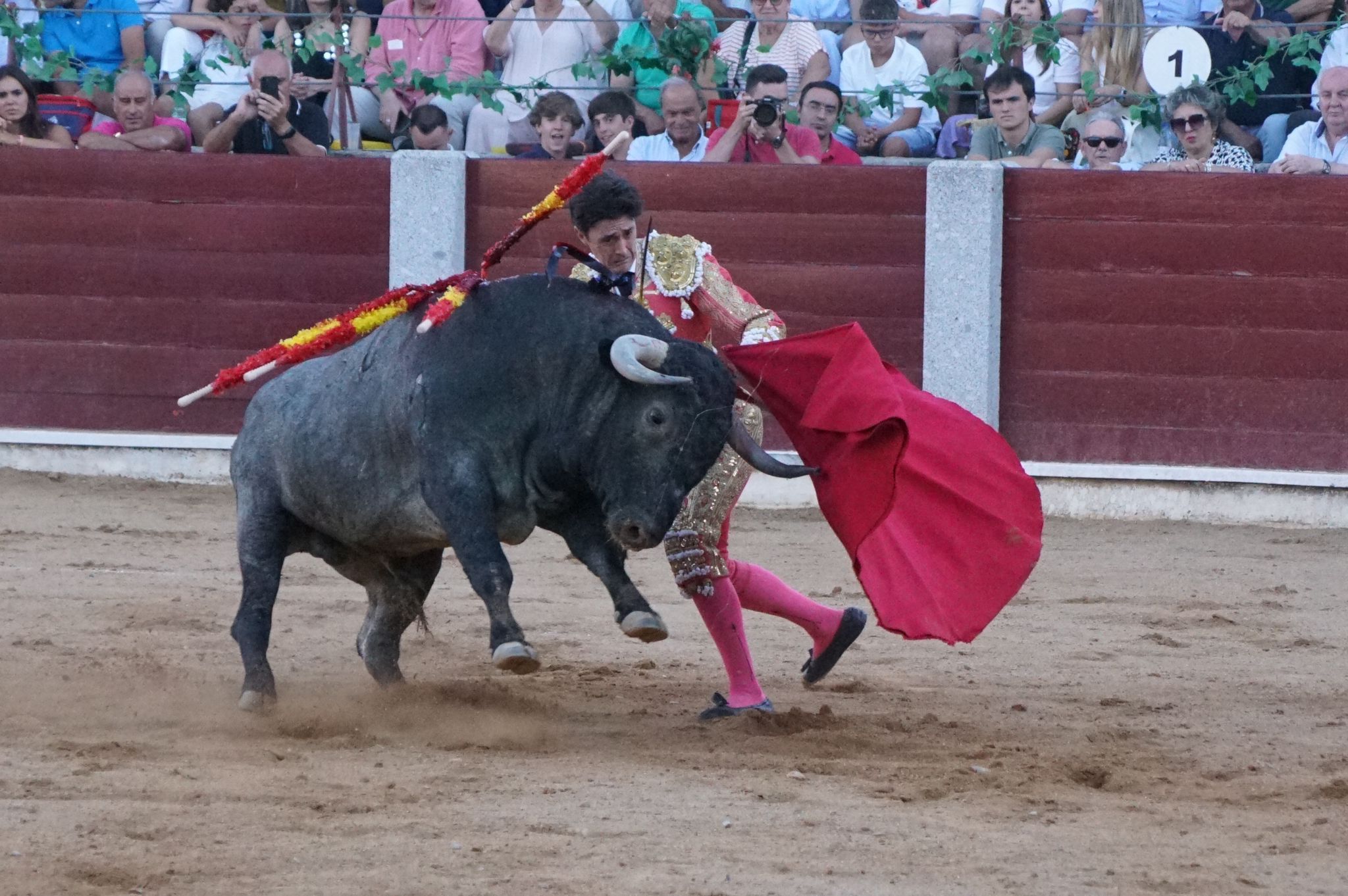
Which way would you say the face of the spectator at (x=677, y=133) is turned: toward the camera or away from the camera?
toward the camera

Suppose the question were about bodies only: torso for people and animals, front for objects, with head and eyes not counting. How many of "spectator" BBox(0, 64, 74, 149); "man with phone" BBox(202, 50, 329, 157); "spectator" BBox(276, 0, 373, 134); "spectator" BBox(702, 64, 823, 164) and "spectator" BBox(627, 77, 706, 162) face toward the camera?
5

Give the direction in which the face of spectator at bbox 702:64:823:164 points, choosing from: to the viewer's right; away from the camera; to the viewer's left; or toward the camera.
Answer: toward the camera

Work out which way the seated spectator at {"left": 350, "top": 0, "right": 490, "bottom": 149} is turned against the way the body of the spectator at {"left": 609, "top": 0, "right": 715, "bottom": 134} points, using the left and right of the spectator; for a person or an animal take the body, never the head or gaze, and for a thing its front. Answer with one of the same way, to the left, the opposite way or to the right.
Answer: the same way

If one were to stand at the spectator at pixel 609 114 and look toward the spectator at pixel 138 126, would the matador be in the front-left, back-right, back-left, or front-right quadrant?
back-left

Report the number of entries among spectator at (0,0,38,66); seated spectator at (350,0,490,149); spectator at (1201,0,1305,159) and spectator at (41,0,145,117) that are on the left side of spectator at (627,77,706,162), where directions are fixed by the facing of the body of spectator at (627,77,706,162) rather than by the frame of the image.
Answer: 1

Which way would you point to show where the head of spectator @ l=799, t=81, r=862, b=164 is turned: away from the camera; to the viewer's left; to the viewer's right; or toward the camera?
toward the camera

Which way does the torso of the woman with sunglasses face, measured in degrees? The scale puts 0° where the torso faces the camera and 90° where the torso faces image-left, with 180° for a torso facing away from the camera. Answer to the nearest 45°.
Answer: approximately 0°

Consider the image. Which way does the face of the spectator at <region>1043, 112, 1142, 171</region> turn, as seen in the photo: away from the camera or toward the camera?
toward the camera

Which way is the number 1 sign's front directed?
toward the camera

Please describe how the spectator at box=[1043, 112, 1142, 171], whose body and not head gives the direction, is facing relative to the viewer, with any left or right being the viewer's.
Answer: facing the viewer

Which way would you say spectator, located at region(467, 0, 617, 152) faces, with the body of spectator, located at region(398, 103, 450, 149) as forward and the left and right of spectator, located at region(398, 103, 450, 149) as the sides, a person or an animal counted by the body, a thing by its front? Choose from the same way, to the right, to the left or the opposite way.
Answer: the same way

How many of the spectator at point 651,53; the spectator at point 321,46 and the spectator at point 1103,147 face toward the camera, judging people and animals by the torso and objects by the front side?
3

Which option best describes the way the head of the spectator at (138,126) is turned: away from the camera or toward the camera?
toward the camera

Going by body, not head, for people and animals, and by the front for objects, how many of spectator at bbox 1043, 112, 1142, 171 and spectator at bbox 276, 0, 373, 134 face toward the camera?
2

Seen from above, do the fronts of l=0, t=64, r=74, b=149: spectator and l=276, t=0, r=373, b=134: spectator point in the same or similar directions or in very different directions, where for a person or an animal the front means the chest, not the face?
same or similar directions

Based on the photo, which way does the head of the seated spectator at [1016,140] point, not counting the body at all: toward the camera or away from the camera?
toward the camera

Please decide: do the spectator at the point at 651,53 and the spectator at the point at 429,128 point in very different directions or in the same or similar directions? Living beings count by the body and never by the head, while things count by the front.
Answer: same or similar directions
